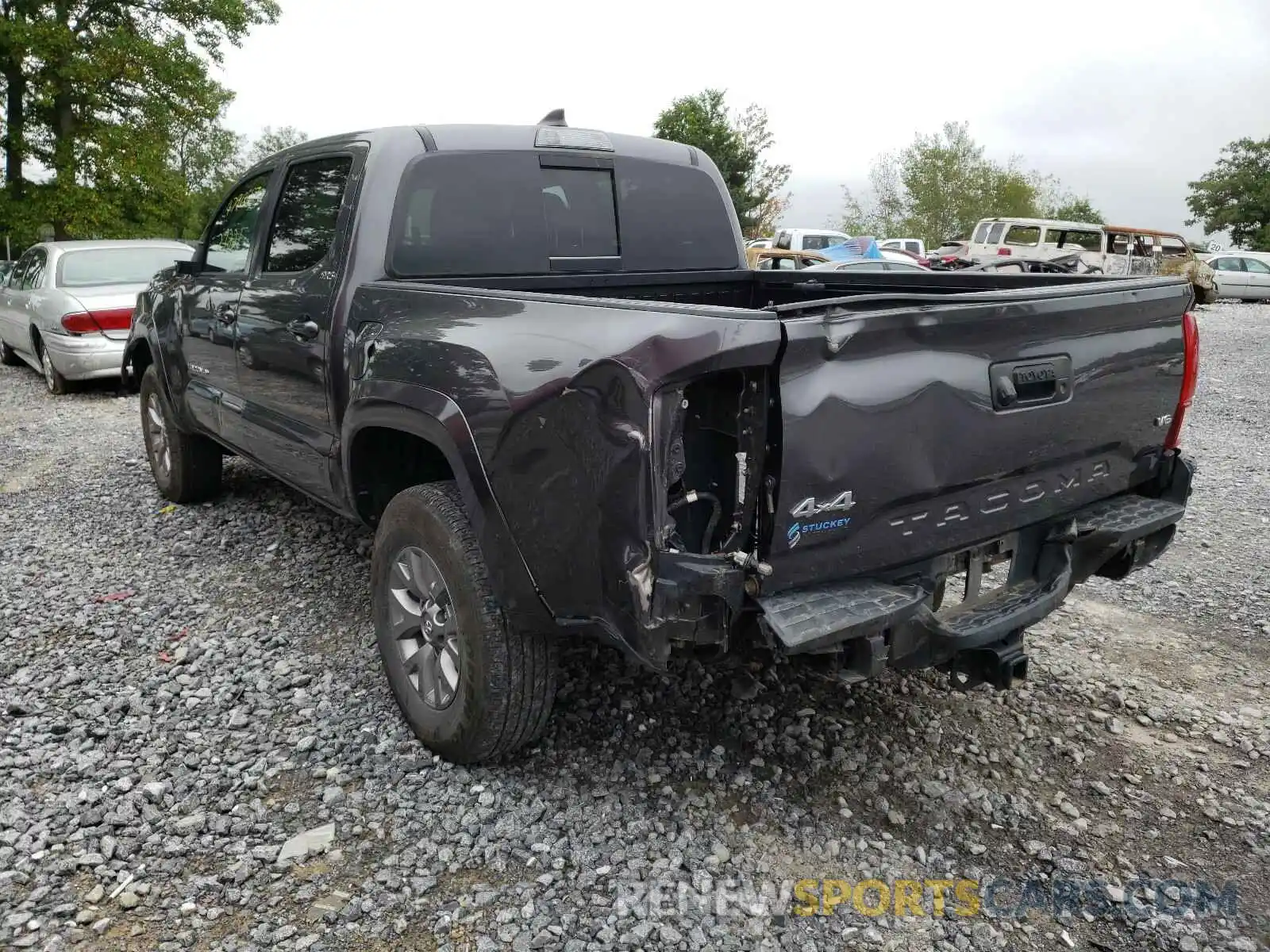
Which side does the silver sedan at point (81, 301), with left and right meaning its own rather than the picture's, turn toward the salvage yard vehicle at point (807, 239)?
right

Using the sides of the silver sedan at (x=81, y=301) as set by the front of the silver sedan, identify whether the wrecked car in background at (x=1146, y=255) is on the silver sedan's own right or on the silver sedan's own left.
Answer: on the silver sedan's own right

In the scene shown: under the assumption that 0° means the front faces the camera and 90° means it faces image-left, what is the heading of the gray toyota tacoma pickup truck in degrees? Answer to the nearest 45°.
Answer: approximately 135°

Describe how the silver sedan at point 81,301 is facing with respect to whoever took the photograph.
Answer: facing away from the viewer and to the left of the viewer

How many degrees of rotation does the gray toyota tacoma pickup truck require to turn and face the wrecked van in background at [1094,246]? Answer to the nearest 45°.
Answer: approximately 90° to its right

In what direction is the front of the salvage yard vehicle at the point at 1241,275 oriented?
to the viewer's left

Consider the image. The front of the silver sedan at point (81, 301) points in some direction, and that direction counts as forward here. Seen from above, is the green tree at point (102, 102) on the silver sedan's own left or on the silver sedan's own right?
on the silver sedan's own right

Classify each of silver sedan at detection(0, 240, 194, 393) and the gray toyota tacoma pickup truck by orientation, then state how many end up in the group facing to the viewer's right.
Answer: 0
